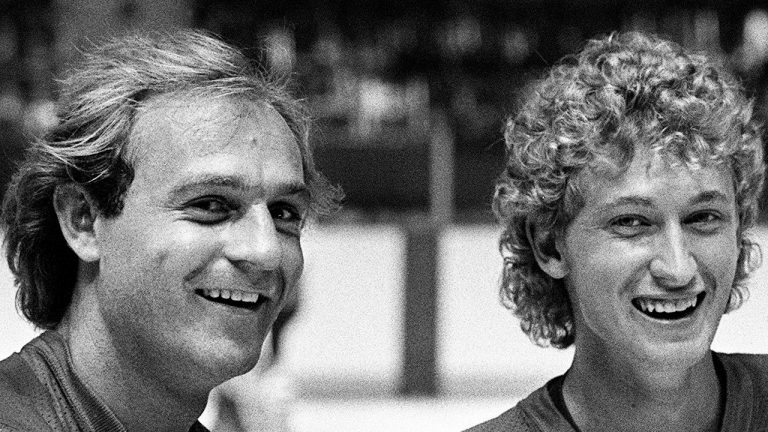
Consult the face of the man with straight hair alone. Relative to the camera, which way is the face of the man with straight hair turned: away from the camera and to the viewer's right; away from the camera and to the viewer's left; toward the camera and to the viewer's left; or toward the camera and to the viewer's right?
toward the camera and to the viewer's right

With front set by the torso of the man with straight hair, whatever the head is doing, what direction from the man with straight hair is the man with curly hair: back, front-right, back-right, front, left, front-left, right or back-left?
front-left

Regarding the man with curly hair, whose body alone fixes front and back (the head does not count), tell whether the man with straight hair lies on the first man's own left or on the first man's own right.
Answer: on the first man's own right

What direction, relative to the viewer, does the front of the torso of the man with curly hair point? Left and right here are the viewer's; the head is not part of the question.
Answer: facing the viewer and to the right of the viewer
